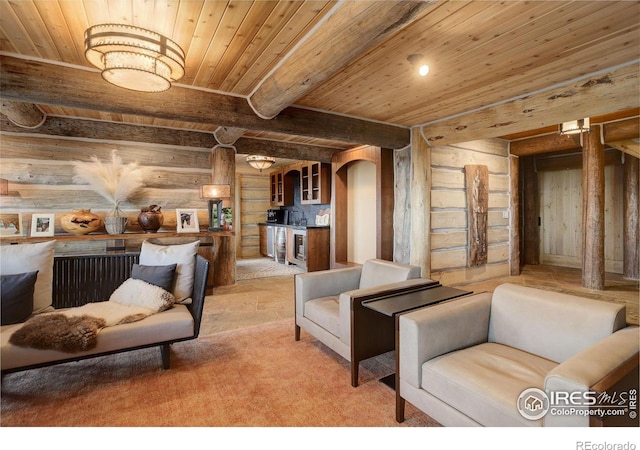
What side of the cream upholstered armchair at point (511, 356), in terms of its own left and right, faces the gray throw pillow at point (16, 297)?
front

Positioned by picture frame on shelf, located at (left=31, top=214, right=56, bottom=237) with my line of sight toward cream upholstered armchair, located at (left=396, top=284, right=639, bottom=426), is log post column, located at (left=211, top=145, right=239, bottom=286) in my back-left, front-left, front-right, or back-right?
front-left

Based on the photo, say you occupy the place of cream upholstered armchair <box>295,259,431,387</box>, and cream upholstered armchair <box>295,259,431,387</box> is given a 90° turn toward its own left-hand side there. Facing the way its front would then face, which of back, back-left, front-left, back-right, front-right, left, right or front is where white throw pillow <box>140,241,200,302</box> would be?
back-right

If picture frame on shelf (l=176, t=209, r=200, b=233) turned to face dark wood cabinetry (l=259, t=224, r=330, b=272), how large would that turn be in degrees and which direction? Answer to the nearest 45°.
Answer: approximately 90° to its left

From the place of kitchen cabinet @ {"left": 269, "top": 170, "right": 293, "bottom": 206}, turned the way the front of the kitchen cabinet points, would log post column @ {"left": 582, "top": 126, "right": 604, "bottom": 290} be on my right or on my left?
on my left

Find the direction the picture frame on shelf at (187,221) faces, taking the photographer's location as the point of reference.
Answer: facing the viewer

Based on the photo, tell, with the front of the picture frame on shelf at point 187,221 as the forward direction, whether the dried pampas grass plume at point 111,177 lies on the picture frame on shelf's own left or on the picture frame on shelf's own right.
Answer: on the picture frame on shelf's own right

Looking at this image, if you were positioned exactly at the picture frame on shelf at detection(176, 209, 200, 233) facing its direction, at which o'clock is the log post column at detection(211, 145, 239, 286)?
The log post column is roughly at 9 o'clock from the picture frame on shelf.

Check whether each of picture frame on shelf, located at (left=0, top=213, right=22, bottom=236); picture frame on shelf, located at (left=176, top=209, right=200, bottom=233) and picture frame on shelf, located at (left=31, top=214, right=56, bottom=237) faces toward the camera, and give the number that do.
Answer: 3

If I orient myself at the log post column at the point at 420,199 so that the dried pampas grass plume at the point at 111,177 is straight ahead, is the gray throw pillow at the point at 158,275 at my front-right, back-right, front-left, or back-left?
front-left

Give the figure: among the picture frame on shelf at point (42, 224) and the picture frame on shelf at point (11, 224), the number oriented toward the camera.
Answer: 2

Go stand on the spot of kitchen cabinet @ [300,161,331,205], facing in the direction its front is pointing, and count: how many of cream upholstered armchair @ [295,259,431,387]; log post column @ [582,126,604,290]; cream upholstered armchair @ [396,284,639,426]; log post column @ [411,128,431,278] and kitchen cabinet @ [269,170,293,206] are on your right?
1

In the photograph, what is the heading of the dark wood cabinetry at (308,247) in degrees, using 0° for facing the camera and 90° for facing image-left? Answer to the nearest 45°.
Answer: approximately 45°

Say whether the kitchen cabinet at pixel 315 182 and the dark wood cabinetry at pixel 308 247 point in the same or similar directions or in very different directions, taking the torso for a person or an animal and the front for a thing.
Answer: same or similar directions

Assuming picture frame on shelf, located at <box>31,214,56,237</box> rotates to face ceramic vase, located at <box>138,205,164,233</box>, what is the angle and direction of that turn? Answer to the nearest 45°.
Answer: approximately 45° to its left
